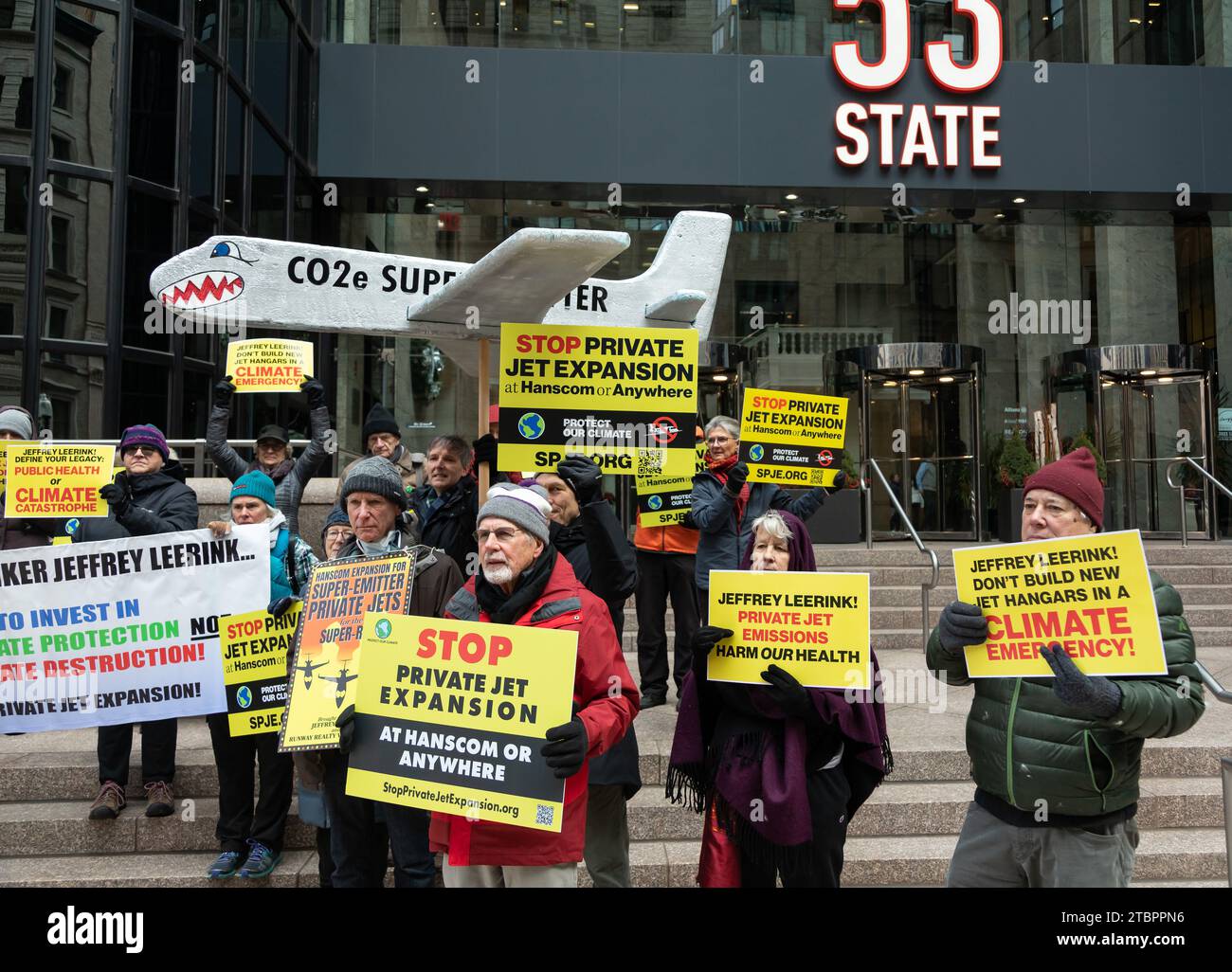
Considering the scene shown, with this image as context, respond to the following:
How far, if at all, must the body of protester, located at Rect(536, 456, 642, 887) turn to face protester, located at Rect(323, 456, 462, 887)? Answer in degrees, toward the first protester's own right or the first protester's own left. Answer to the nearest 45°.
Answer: approximately 45° to the first protester's own right

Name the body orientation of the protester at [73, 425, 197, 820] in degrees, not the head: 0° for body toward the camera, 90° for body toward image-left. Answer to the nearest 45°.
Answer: approximately 0°

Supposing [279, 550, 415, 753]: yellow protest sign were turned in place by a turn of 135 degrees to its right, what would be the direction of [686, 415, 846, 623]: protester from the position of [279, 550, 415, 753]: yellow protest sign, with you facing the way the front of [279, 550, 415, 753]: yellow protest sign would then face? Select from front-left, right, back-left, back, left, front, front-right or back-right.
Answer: right

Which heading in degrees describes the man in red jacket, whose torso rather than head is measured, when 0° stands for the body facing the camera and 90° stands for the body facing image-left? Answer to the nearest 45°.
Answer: approximately 45°

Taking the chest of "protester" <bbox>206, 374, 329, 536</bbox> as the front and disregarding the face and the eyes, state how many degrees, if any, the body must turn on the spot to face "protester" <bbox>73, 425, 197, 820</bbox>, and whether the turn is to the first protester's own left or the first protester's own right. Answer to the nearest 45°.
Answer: approximately 45° to the first protester's own right

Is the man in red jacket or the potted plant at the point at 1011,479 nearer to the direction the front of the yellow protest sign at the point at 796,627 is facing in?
the man in red jacket

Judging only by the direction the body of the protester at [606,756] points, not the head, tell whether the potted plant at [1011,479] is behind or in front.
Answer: behind

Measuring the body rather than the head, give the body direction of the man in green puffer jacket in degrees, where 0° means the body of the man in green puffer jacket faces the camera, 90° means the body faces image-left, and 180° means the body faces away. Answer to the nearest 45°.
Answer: approximately 45°

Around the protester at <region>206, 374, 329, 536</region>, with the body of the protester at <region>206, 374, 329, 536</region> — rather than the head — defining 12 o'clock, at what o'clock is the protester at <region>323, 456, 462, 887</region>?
the protester at <region>323, 456, 462, 887</region> is roughly at 12 o'clock from the protester at <region>206, 374, 329, 536</region>.

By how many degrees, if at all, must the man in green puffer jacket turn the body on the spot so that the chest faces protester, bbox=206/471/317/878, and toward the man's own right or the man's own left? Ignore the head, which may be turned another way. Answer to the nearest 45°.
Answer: approximately 45° to the man's own right

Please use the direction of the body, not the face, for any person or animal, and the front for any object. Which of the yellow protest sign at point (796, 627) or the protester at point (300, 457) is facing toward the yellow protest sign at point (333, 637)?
the protester
